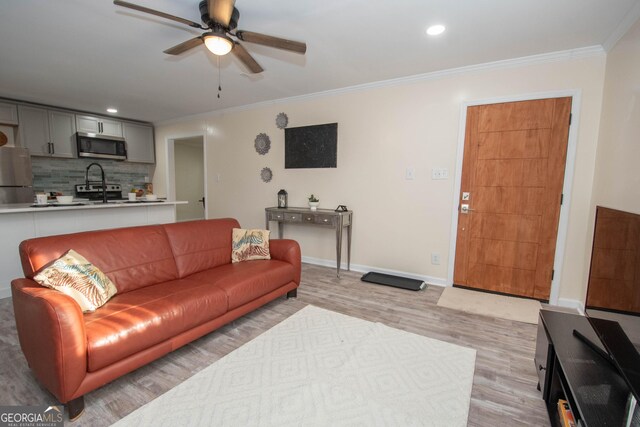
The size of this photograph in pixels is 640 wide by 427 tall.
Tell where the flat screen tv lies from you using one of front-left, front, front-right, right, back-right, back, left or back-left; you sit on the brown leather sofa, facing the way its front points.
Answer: front

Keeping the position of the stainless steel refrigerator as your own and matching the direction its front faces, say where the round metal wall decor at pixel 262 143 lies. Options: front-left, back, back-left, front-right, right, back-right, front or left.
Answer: front-left

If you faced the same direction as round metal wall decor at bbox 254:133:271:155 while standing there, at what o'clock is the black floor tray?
The black floor tray is roughly at 9 o'clock from the round metal wall decor.

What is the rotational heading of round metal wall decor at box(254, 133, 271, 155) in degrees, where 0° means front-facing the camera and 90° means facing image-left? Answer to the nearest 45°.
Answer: approximately 45°

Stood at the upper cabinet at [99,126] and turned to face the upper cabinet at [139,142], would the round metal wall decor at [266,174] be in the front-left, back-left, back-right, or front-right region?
front-right

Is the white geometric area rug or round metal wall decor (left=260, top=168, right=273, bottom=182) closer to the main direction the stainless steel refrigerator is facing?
the white geometric area rug

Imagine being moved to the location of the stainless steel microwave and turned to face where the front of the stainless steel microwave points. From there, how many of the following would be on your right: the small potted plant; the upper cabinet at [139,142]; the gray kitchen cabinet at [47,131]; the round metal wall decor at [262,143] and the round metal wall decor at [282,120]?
1

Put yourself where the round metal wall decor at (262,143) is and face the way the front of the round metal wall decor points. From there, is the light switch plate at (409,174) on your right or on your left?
on your left

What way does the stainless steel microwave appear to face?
toward the camera

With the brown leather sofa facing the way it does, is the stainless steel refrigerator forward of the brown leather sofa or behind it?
behind

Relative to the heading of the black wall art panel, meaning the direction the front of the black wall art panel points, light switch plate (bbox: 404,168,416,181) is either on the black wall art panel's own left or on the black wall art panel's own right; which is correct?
on the black wall art panel's own left

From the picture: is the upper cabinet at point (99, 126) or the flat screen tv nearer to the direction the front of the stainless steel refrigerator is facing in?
the flat screen tv

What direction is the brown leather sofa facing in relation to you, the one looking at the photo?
facing the viewer and to the right of the viewer

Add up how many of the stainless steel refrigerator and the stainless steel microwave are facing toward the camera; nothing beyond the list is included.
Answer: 2

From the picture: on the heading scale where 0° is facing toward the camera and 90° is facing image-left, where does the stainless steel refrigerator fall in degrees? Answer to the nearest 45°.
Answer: approximately 0°

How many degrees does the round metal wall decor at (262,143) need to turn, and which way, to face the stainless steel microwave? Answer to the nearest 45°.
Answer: approximately 90° to its right

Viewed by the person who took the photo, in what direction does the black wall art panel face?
facing the viewer and to the left of the viewer

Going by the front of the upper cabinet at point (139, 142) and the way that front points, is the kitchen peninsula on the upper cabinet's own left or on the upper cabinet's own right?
on the upper cabinet's own right

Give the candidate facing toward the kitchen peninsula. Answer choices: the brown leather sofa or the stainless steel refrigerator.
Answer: the stainless steel refrigerator
